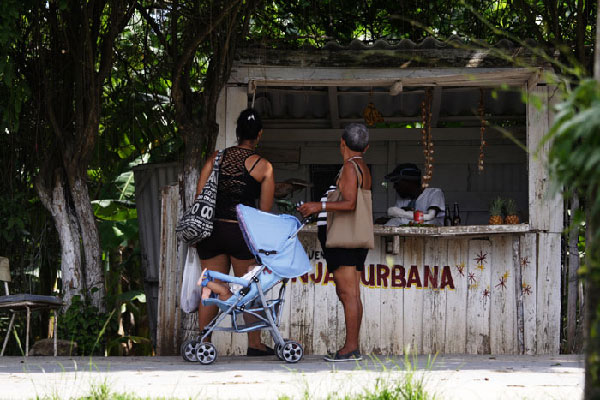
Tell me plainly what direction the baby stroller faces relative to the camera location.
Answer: facing to the left of the viewer

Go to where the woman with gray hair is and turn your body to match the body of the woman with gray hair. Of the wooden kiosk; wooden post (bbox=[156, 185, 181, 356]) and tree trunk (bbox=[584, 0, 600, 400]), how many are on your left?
1

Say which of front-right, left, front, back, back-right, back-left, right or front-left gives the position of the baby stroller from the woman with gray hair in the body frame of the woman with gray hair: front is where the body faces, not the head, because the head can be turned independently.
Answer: front-left

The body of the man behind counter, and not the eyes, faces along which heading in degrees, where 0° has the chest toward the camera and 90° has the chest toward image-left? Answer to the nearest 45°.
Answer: approximately 45°

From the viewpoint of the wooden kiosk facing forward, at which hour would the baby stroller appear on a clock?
The baby stroller is roughly at 1 o'clock from the wooden kiosk.

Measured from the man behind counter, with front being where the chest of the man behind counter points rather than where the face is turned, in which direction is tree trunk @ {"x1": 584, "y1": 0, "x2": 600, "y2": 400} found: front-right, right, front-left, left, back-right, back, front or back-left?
front-left

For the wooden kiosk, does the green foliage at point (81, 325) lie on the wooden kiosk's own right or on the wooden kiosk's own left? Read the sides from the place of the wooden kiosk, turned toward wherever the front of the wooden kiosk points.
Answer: on the wooden kiosk's own right

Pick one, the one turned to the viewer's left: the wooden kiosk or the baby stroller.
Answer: the baby stroller

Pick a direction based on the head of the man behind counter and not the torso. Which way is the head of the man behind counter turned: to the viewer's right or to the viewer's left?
to the viewer's left
